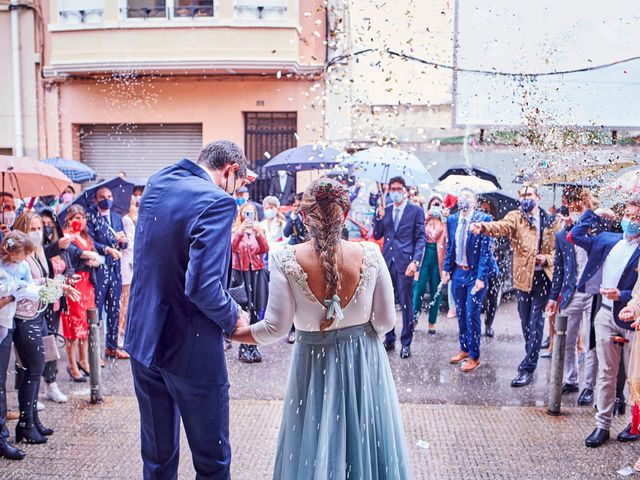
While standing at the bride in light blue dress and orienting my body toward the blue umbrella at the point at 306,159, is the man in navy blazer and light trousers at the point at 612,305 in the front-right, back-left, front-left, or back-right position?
front-right

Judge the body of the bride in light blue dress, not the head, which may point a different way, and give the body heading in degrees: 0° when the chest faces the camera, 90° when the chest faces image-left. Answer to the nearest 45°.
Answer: approximately 180°

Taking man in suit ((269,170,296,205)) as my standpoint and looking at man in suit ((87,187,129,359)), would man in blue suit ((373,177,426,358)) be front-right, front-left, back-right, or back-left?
front-left

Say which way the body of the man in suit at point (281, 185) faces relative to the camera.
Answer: toward the camera

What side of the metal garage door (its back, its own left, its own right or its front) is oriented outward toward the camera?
front

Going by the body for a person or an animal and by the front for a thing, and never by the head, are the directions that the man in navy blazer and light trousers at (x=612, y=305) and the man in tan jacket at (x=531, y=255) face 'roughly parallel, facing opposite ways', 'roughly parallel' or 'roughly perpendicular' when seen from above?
roughly parallel

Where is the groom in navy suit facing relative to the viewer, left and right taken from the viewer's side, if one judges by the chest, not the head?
facing away from the viewer and to the right of the viewer

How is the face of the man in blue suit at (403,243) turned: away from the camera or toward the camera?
toward the camera

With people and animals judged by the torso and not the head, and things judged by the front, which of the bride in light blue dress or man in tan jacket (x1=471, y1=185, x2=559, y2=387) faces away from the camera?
the bride in light blue dress

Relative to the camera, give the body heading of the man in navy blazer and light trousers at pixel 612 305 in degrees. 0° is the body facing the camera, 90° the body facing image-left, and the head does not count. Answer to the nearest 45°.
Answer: approximately 45°

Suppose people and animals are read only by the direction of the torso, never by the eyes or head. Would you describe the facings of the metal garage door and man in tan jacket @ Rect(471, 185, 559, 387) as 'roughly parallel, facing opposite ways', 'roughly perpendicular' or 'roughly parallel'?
roughly parallel

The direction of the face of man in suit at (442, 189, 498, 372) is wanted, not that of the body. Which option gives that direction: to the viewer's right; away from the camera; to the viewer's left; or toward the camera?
toward the camera

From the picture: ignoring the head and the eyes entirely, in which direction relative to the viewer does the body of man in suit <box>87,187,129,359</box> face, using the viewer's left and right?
facing the viewer and to the right of the viewer
